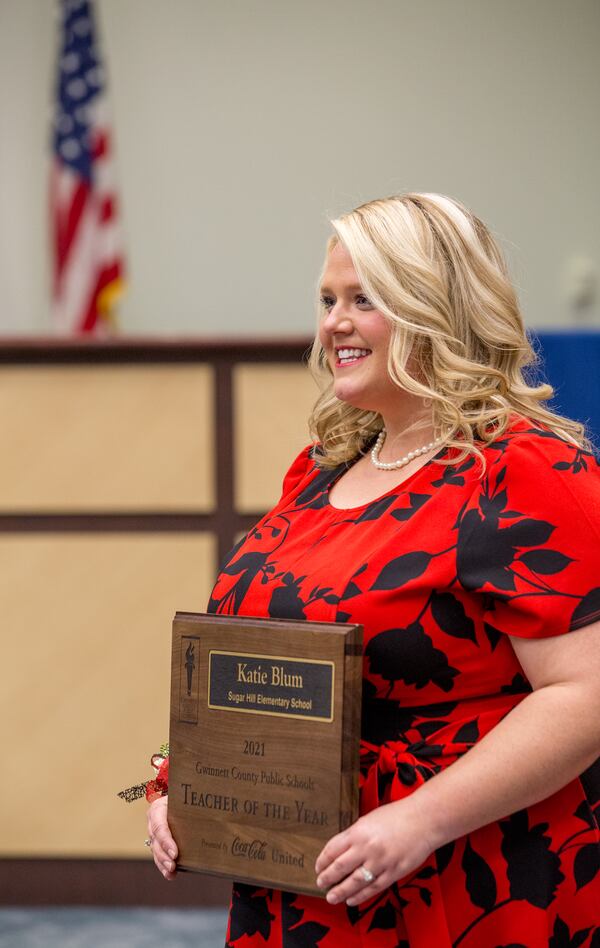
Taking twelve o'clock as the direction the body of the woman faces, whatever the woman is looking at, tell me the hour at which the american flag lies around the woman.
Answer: The american flag is roughly at 4 o'clock from the woman.

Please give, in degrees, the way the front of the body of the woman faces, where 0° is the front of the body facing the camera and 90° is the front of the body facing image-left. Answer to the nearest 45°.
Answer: approximately 45°
